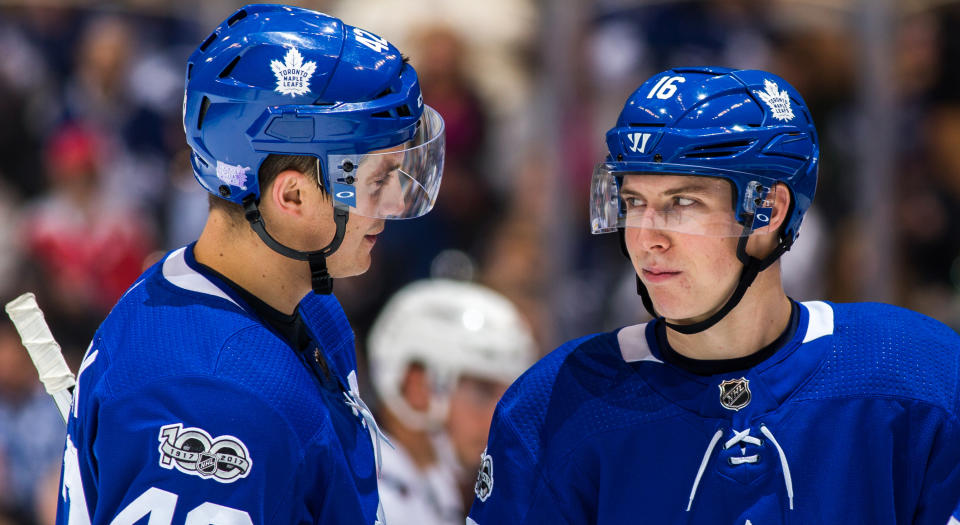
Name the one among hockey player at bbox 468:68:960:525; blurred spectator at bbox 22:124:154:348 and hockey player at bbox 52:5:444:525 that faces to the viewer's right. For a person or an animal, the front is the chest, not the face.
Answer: hockey player at bbox 52:5:444:525

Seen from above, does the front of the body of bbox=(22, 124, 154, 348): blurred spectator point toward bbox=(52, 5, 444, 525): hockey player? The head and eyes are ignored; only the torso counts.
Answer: yes

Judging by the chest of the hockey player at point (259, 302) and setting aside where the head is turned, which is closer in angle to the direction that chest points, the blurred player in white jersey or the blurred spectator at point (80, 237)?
the blurred player in white jersey

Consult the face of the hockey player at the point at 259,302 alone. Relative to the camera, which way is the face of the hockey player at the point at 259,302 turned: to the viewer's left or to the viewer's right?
to the viewer's right

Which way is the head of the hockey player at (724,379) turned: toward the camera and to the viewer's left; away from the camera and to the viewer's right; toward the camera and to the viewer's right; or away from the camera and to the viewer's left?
toward the camera and to the viewer's left

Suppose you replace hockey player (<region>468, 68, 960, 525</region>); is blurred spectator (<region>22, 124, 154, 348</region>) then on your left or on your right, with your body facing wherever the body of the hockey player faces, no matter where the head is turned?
on your right

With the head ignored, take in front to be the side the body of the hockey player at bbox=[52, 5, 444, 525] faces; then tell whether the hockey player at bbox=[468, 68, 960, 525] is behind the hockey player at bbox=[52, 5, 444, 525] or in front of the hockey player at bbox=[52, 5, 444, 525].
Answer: in front

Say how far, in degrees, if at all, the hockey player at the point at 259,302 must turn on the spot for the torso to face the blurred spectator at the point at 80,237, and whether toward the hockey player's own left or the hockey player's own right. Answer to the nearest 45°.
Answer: approximately 90° to the hockey player's own left

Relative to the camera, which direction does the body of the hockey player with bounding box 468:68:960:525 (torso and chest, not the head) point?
toward the camera

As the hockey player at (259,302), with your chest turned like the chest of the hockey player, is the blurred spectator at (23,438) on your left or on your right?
on your left
